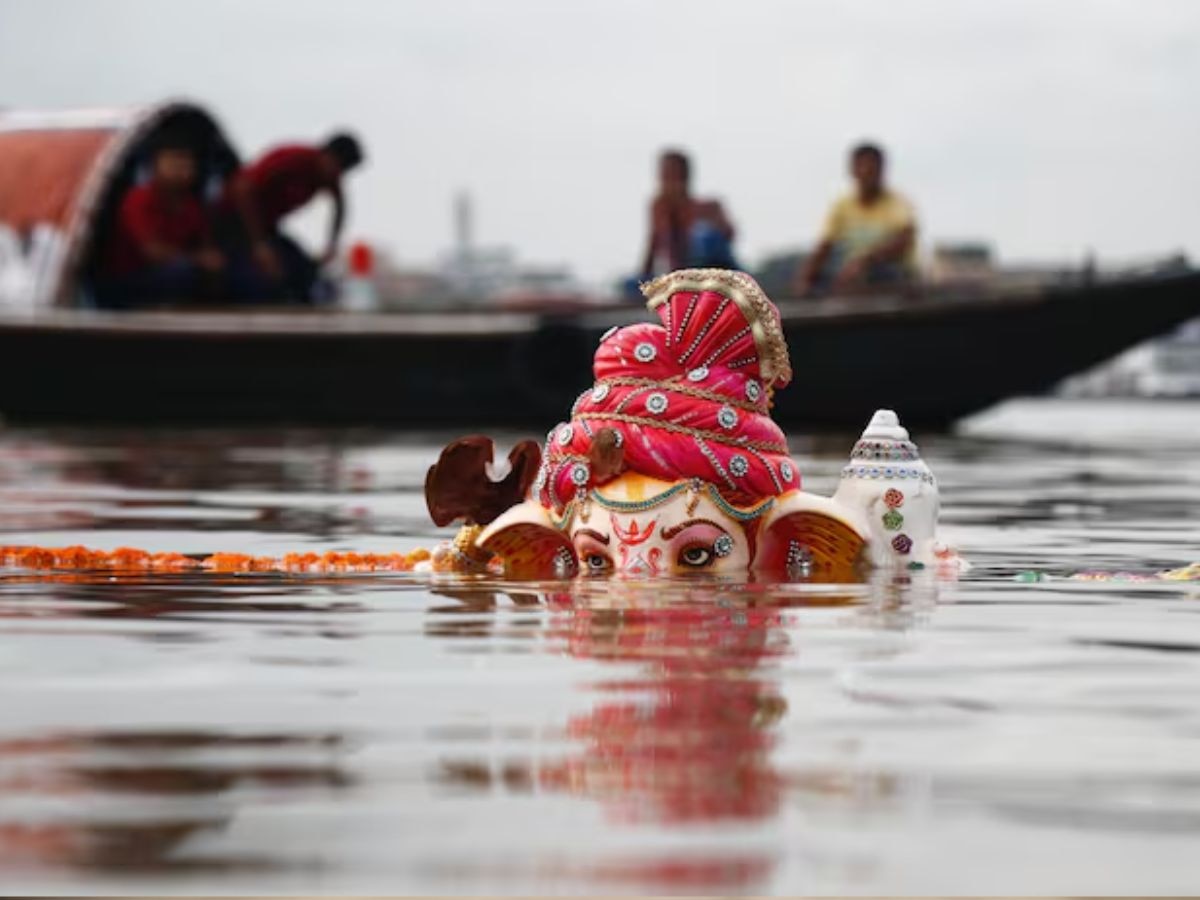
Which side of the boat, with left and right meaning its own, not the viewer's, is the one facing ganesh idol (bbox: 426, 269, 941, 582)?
right

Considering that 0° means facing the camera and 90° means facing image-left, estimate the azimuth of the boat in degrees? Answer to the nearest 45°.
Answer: approximately 270°
